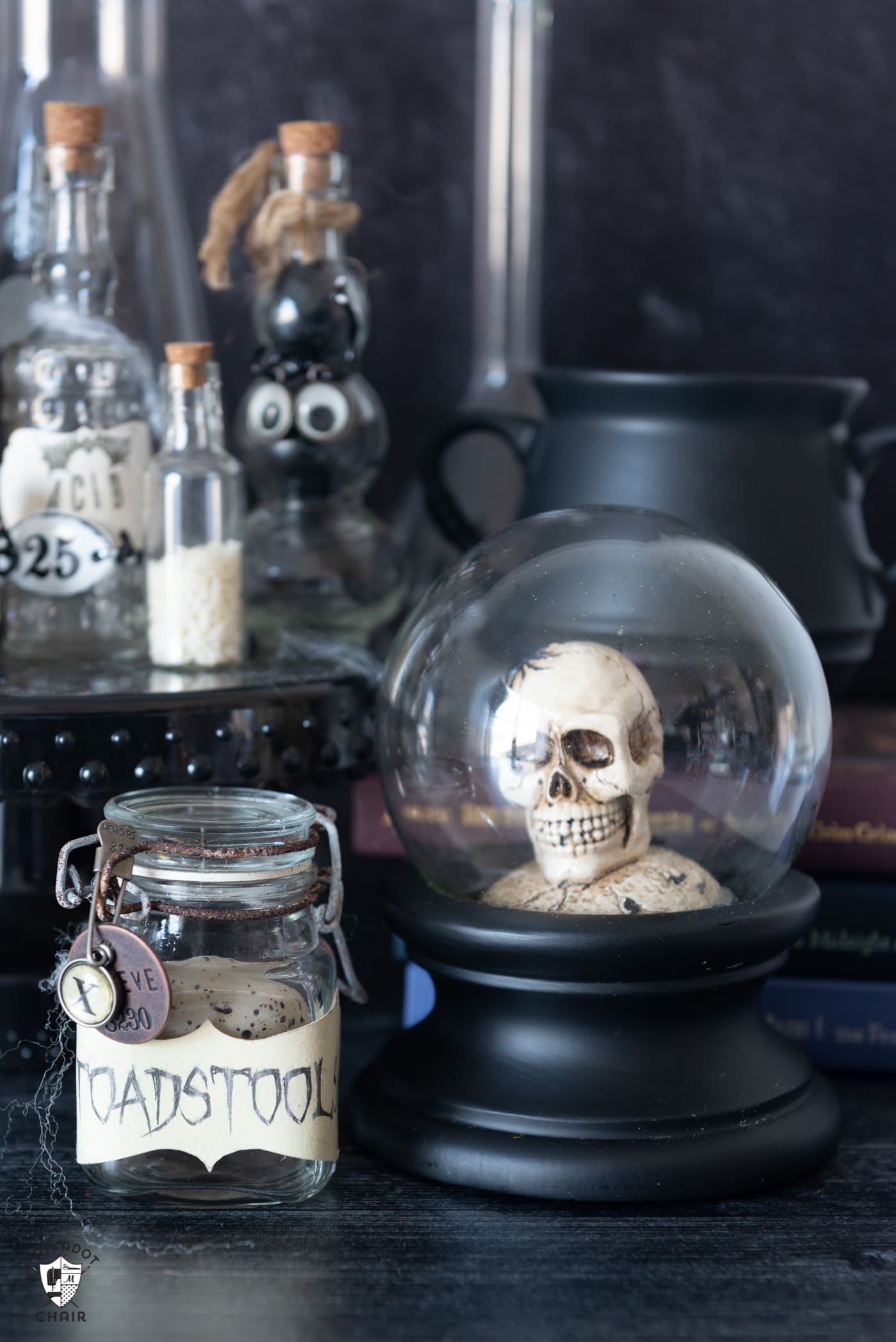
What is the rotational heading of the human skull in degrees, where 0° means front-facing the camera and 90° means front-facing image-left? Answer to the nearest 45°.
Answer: approximately 45°
